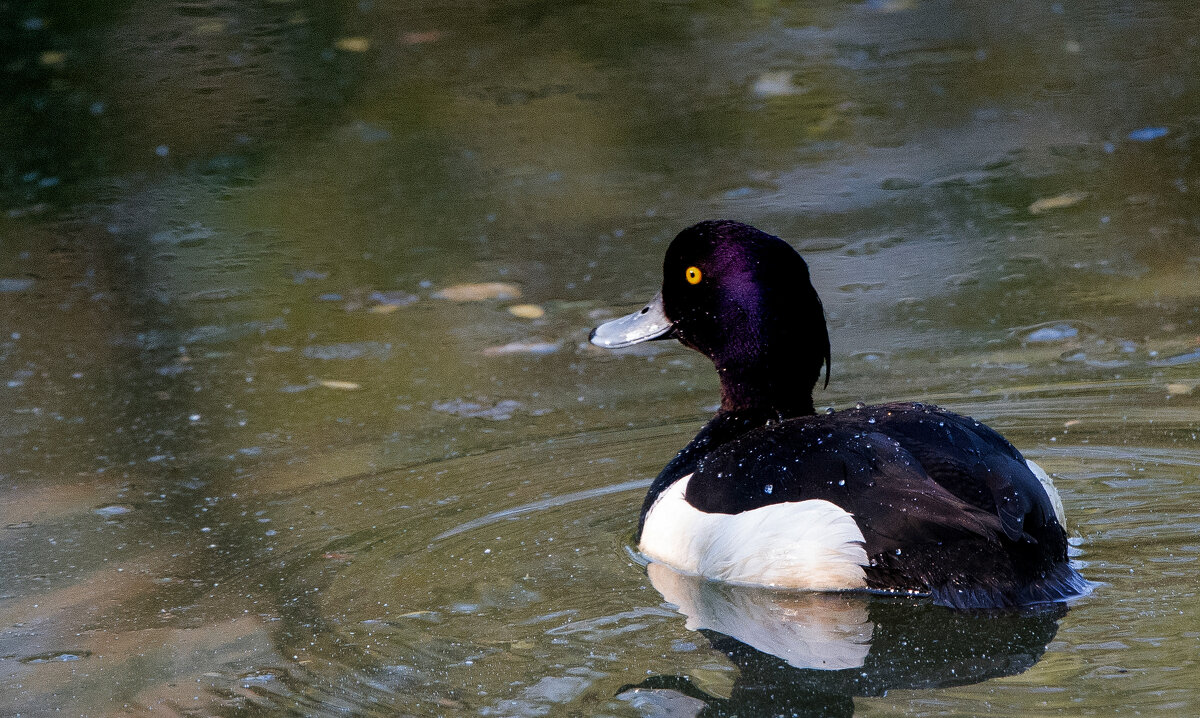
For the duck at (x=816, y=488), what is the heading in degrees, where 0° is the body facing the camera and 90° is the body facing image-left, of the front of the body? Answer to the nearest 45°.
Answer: approximately 135°
